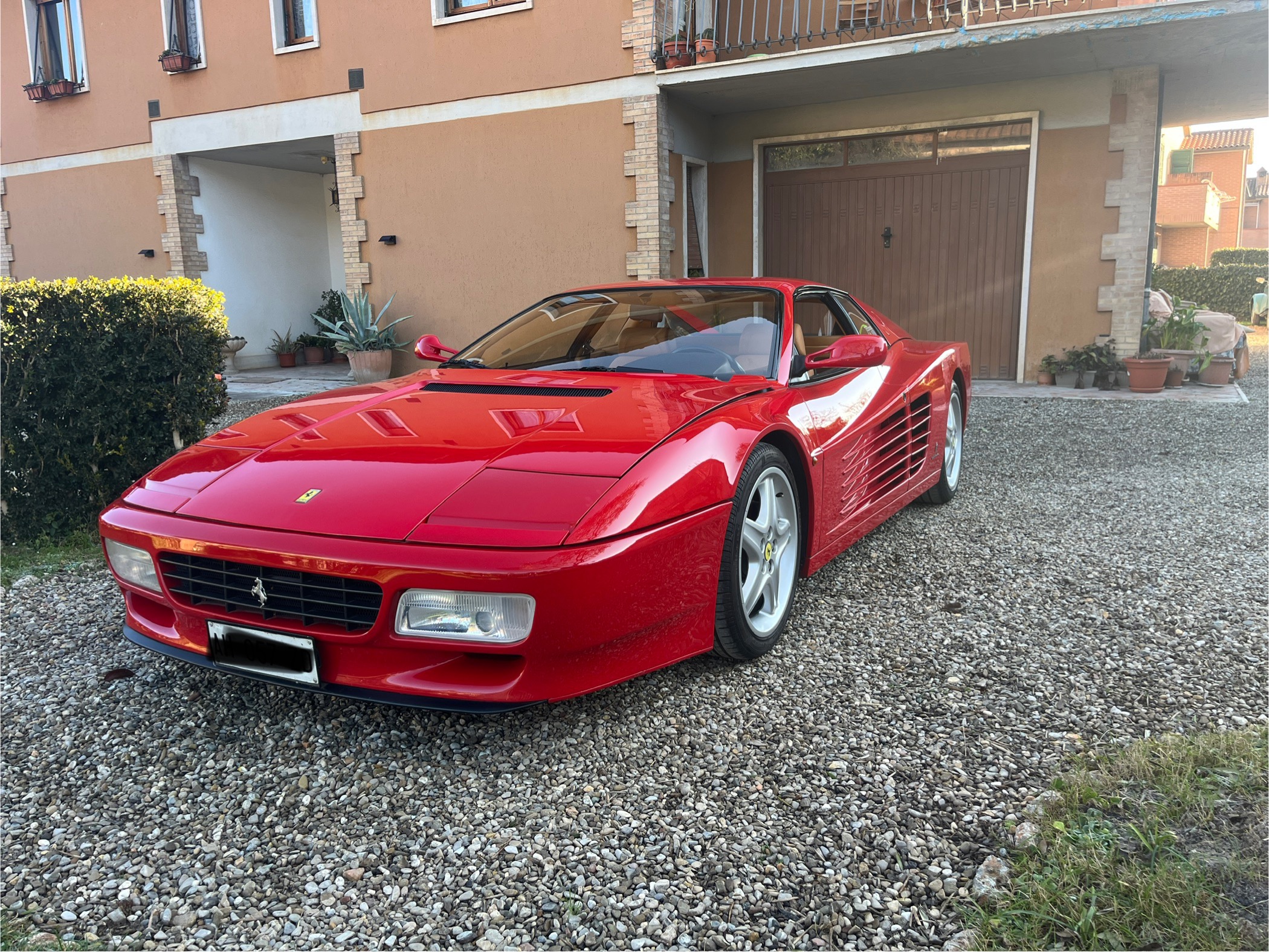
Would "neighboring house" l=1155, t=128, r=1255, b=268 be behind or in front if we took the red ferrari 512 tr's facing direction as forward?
behind

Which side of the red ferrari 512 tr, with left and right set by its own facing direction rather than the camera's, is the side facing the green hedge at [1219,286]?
back

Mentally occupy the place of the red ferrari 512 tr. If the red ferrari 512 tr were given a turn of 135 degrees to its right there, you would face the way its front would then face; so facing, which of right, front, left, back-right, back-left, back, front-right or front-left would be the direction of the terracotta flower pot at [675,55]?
front

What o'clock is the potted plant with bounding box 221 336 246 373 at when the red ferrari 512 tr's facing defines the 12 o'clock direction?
The potted plant is roughly at 4 o'clock from the red ferrari 512 tr.

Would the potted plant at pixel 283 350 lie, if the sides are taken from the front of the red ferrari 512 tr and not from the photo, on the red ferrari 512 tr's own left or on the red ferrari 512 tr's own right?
on the red ferrari 512 tr's own right

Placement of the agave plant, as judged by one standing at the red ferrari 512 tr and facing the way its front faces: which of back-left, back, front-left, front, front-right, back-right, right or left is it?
back-right

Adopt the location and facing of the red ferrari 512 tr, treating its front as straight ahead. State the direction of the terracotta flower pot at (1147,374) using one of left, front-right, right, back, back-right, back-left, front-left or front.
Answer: back

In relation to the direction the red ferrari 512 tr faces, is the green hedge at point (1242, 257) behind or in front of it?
behind

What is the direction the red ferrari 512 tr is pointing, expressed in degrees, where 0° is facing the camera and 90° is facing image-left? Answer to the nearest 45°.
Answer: approximately 45°

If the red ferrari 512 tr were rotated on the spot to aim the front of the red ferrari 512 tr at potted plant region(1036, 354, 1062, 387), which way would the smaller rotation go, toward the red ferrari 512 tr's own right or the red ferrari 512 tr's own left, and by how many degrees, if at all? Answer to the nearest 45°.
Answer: approximately 180°

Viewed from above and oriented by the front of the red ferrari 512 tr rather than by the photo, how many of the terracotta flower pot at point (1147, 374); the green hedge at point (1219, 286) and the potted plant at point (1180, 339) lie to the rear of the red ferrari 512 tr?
3

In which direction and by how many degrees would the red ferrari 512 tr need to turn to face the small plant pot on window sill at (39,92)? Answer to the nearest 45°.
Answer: approximately 90° to its right

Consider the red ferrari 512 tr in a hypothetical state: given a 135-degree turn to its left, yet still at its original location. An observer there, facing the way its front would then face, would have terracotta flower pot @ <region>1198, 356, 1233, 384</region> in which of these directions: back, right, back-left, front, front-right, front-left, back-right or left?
front-left
